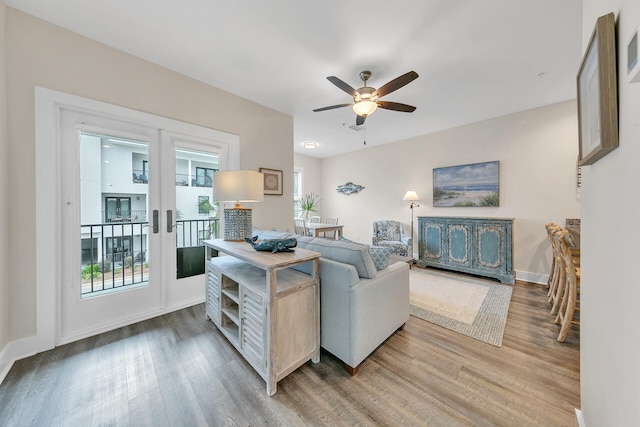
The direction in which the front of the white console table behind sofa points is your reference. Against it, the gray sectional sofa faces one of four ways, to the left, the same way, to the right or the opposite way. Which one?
the opposite way

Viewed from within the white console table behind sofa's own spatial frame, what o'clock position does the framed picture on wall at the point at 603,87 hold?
The framed picture on wall is roughly at 9 o'clock from the white console table behind sofa.

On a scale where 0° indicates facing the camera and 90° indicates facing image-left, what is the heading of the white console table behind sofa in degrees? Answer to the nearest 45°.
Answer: approximately 45°

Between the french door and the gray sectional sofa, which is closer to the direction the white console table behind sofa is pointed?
the french door

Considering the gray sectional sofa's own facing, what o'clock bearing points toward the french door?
The french door is roughly at 8 o'clock from the gray sectional sofa.

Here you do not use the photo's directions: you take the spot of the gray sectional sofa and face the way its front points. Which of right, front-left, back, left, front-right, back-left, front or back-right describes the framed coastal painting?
front

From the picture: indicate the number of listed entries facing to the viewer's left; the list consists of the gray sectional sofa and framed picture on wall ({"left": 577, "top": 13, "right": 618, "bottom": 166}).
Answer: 1

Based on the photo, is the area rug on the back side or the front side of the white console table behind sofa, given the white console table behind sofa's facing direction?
on the back side

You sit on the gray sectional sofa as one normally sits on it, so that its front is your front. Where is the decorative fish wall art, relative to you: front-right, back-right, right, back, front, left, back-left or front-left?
front-left

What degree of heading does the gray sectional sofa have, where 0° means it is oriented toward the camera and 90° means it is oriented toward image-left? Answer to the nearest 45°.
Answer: approximately 225°

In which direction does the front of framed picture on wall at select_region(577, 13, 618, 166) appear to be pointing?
to the viewer's left

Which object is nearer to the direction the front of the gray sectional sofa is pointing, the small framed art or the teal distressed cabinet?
the teal distressed cabinet

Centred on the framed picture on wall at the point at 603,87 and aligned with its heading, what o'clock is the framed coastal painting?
The framed coastal painting is roughly at 2 o'clock from the framed picture on wall.

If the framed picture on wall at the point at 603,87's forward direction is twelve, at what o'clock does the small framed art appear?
The small framed art is roughly at 12 o'clock from the framed picture on wall.

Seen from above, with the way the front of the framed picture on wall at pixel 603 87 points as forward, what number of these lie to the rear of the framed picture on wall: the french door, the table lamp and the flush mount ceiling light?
0

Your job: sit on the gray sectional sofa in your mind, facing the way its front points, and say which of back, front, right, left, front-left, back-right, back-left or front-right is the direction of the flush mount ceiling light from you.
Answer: front-left

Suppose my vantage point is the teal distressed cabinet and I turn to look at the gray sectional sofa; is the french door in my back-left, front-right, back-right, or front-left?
front-right
